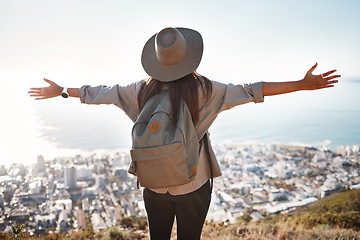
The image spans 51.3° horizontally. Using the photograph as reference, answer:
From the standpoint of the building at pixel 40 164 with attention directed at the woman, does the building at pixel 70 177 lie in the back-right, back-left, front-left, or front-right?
front-left

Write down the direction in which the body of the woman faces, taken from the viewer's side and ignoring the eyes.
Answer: away from the camera

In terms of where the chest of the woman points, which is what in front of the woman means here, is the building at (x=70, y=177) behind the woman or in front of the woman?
in front

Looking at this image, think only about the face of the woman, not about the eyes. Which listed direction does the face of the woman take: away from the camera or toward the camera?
away from the camera

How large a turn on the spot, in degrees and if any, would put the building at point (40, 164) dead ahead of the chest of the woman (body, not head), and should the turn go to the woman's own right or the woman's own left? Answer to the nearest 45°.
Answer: approximately 45° to the woman's own left

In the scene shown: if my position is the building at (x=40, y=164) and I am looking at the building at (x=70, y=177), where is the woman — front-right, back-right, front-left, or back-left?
front-right
